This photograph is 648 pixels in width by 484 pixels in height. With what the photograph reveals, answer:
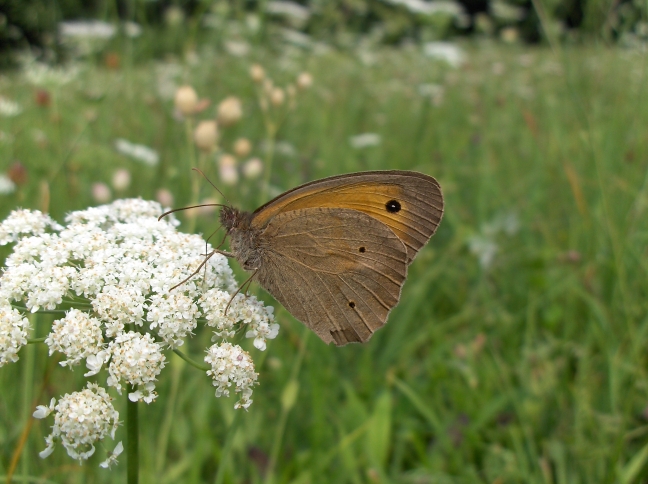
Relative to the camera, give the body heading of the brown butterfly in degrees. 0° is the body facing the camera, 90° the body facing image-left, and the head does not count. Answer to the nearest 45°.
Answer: approximately 90°

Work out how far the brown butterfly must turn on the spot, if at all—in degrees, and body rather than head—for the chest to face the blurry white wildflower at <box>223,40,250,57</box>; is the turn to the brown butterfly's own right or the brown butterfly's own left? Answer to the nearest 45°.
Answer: approximately 90° to the brown butterfly's own right

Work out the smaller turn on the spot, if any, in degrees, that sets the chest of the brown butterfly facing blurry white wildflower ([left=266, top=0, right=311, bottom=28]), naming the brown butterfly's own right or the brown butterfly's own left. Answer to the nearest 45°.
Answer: approximately 90° to the brown butterfly's own right

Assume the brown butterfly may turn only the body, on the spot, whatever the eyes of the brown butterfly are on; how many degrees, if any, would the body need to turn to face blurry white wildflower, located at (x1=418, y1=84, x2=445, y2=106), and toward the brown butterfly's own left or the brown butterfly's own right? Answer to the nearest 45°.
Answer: approximately 90° to the brown butterfly's own right

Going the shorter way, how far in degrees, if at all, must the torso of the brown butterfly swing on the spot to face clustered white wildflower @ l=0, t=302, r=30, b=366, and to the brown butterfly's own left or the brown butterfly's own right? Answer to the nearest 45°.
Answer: approximately 45° to the brown butterfly's own left
